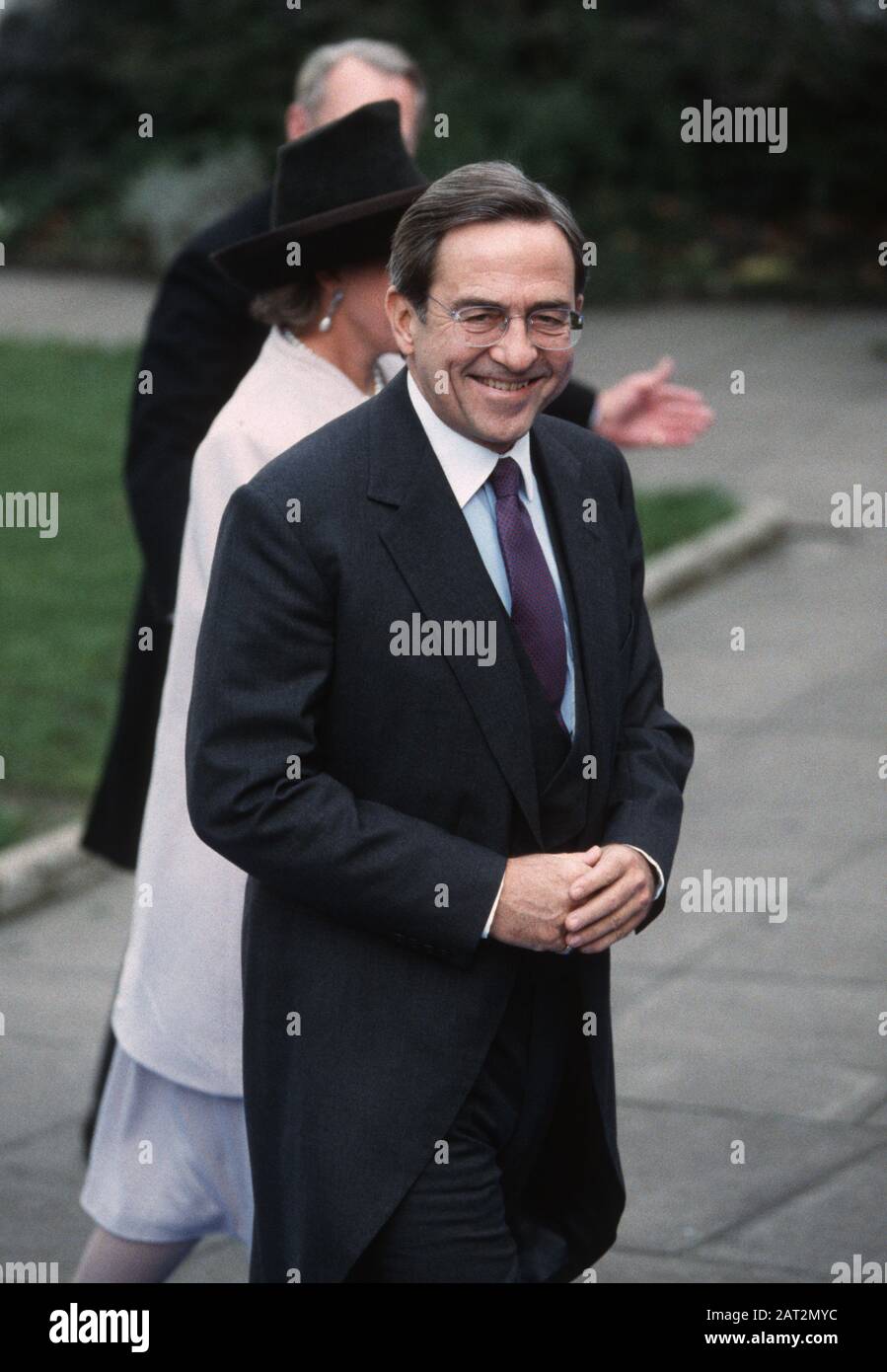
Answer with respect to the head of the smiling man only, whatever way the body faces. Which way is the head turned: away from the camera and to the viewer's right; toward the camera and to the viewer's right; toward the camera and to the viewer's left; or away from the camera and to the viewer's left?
toward the camera and to the viewer's right

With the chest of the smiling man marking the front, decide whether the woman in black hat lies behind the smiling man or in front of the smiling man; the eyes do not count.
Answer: behind

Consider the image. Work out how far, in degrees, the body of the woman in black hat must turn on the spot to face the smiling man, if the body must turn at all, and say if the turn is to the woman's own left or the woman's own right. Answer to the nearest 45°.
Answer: approximately 90° to the woman's own right

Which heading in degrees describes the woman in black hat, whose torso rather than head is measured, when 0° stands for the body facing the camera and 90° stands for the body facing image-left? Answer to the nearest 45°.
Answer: approximately 270°

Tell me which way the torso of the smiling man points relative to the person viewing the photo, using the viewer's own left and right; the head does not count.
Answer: facing the viewer and to the right of the viewer
